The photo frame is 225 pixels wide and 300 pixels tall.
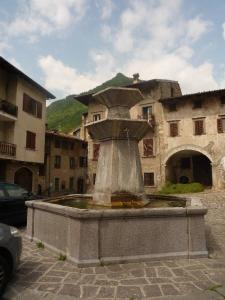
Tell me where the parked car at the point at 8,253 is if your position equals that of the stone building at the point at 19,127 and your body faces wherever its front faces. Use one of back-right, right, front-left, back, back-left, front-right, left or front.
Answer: front-right

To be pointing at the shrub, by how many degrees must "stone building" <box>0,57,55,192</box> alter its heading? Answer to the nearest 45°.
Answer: approximately 45° to its left

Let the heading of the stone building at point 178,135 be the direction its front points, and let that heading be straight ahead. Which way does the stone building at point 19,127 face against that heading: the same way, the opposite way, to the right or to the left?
to the left

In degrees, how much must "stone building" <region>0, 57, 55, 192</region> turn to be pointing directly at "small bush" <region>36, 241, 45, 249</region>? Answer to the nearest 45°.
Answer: approximately 45° to its right

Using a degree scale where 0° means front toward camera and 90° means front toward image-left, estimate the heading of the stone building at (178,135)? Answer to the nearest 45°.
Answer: approximately 0°
